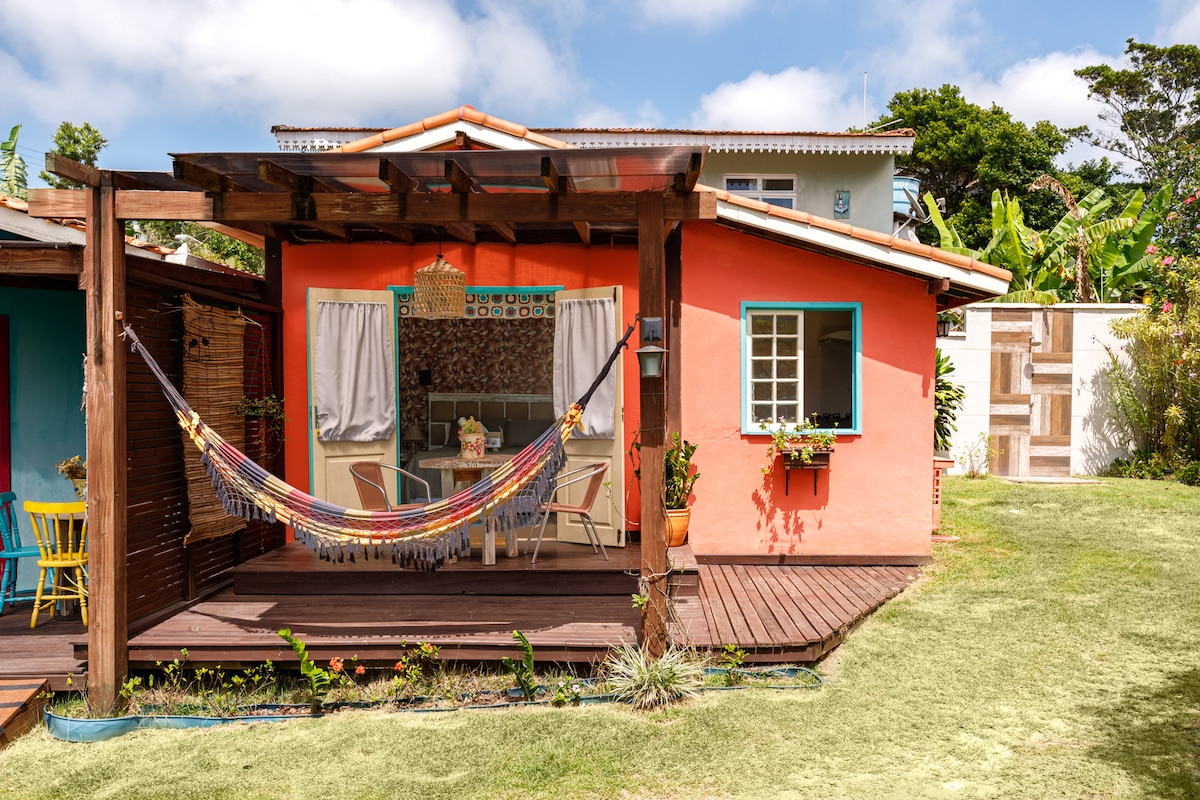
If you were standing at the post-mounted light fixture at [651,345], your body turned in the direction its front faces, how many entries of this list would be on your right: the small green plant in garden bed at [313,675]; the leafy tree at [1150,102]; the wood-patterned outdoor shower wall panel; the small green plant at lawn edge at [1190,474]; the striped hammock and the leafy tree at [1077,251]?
2

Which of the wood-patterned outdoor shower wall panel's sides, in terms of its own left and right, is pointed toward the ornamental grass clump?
front

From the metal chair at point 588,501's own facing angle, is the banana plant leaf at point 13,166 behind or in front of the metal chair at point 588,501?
in front

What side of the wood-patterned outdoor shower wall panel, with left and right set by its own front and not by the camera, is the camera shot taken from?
front

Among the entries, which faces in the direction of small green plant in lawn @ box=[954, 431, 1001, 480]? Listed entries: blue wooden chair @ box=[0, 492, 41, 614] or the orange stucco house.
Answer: the blue wooden chair

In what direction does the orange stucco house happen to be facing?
toward the camera

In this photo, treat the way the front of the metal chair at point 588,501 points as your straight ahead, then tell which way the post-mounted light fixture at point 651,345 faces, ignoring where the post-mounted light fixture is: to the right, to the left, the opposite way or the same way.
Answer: to the left

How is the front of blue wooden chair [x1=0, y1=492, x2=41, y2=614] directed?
to the viewer's right

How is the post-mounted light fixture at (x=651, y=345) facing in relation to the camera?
toward the camera

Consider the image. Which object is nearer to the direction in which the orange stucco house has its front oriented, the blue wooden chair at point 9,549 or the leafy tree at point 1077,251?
the blue wooden chair

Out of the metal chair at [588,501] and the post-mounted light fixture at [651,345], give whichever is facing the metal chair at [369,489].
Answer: the metal chair at [588,501]

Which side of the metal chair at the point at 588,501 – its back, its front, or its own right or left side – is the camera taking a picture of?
left

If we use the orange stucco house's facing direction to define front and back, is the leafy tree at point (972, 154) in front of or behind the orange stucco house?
behind
